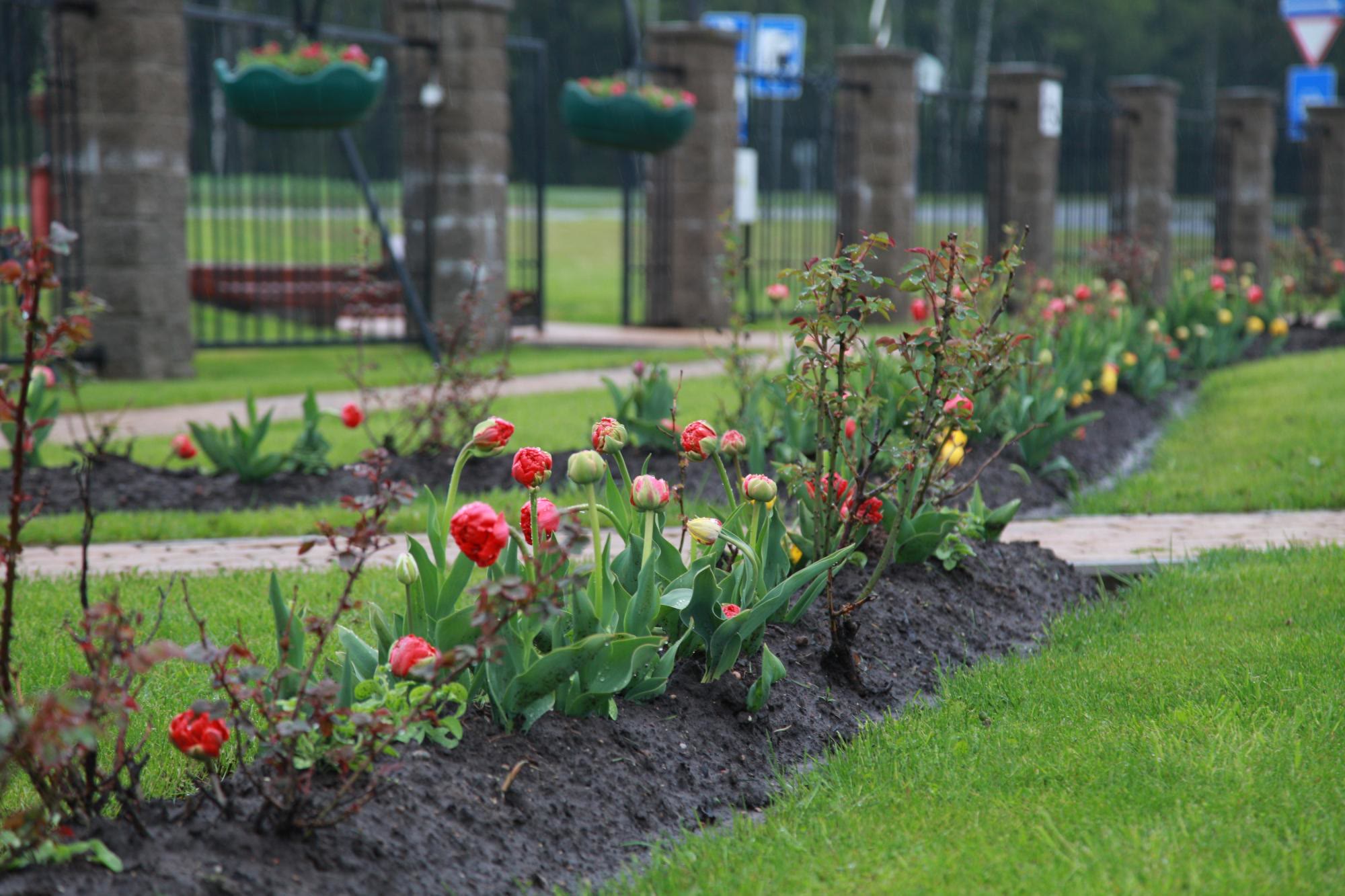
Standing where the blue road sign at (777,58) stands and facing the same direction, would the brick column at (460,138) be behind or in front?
in front

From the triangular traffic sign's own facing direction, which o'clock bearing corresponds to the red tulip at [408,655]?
The red tulip is roughly at 12 o'clock from the triangular traffic sign.

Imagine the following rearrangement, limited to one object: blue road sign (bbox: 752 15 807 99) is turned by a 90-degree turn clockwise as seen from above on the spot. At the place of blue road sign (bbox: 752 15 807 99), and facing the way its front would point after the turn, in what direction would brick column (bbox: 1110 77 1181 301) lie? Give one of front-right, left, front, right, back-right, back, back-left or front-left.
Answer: back

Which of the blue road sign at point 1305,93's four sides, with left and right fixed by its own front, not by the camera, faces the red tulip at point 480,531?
front

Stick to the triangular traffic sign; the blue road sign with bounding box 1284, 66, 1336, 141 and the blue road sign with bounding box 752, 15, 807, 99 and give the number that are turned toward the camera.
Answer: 3

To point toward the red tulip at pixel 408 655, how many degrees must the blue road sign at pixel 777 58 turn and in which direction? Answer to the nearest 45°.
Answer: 0° — it already faces it

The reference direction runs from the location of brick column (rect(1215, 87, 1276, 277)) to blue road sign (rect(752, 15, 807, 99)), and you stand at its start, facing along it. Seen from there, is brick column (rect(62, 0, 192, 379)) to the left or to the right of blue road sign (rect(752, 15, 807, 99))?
left

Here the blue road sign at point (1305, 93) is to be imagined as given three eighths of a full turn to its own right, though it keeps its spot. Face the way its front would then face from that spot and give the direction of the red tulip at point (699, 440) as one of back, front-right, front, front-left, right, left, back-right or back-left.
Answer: back-left

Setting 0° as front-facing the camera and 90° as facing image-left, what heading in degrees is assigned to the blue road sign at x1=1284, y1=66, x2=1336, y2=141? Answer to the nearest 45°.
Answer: approximately 0°
